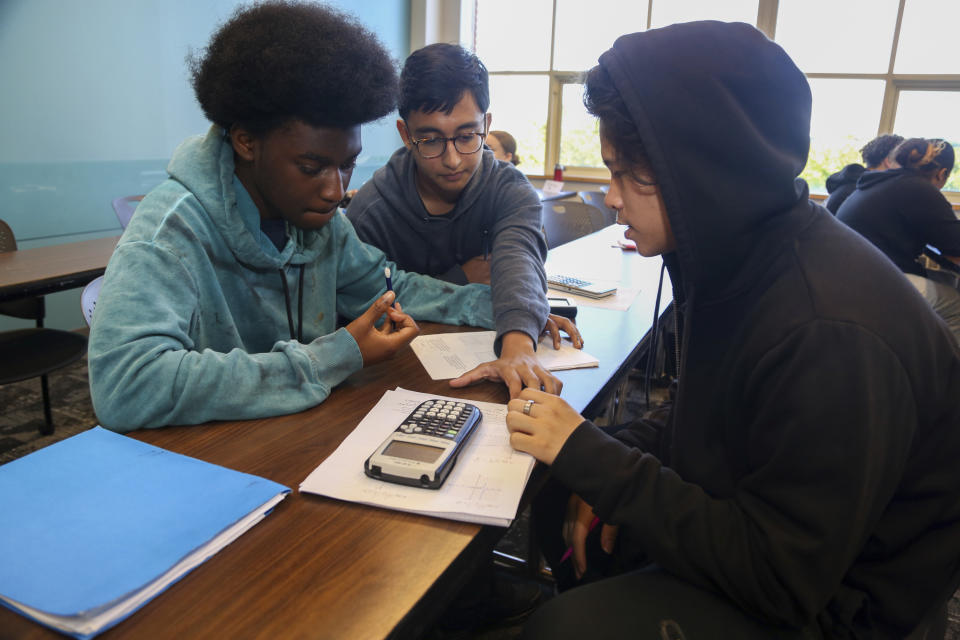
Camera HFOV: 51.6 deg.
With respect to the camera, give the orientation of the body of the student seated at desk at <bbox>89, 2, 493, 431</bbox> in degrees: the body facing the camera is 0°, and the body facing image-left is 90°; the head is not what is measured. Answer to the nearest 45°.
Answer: approximately 315°

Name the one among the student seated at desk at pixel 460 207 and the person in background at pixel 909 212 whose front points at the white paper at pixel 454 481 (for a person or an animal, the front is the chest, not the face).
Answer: the student seated at desk

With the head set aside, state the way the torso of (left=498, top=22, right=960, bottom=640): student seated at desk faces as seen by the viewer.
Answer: to the viewer's left

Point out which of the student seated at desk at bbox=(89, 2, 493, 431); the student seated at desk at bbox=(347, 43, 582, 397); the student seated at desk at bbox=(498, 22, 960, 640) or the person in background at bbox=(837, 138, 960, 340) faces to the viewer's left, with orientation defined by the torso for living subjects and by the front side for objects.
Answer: the student seated at desk at bbox=(498, 22, 960, 640)

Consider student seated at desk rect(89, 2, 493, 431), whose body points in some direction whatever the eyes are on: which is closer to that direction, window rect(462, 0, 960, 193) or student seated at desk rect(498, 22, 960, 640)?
the student seated at desk

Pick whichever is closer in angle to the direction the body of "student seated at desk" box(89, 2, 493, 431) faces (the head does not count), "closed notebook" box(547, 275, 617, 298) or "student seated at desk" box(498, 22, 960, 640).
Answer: the student seated at desk

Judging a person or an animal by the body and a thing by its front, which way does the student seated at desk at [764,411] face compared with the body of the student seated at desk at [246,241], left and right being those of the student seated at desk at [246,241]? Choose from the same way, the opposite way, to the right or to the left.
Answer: the opposite way

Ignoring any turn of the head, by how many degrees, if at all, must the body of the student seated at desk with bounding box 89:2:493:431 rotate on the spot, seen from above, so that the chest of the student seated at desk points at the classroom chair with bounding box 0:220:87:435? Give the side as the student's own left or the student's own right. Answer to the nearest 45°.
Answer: approximately 180°

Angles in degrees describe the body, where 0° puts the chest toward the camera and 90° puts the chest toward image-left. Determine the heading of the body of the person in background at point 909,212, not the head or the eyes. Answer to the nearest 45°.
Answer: approximately 225°

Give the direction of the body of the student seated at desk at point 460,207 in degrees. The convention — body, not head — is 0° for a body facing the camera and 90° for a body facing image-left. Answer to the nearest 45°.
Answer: approximately 0°

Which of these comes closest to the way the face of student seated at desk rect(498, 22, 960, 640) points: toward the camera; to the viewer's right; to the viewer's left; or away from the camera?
to the viewer's left

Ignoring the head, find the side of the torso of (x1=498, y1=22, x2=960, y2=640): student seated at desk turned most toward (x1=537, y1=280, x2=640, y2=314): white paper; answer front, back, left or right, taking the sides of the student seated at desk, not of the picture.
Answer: right

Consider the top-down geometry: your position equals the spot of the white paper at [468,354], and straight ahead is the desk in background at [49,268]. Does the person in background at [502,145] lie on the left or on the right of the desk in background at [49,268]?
right
